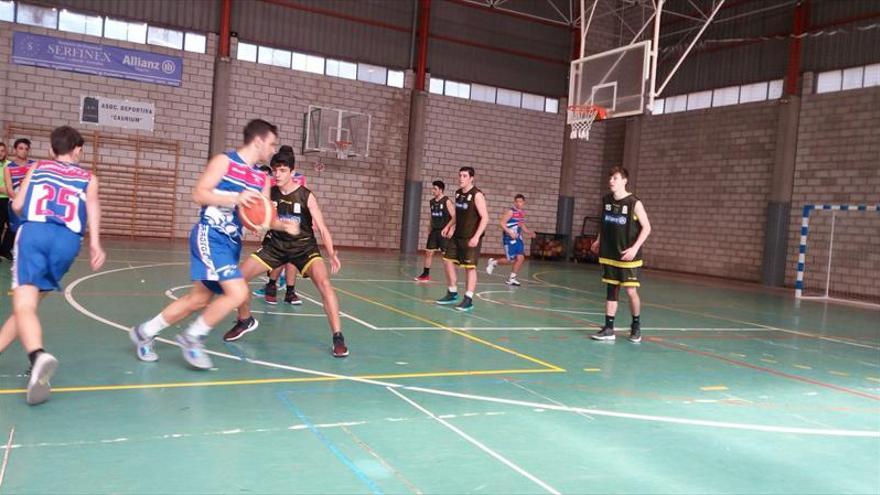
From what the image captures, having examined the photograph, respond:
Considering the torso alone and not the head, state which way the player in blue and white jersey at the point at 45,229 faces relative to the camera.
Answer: away from the camera

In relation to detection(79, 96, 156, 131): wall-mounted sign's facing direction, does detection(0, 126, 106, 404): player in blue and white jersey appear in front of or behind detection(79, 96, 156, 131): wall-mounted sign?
in front

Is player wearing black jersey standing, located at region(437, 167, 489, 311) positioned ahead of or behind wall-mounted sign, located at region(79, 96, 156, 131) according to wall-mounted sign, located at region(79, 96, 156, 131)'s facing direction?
ahead

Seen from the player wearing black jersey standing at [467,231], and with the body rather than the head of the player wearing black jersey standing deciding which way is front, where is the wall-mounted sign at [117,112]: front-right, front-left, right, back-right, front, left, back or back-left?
right

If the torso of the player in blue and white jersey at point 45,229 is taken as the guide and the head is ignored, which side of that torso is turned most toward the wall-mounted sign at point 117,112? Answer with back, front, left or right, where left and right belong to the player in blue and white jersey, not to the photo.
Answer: front

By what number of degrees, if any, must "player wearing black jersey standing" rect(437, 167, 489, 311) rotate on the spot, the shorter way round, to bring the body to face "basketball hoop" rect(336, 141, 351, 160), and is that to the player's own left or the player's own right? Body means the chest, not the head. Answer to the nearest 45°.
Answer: approximately 135° to the player's own right

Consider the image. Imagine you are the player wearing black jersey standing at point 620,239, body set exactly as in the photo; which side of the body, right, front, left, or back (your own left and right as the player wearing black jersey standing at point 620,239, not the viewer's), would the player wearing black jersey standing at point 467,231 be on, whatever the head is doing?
right

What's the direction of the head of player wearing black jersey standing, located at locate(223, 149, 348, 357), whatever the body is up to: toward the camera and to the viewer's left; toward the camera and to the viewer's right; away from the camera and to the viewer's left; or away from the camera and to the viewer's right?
toward the camera and to the viewer's left

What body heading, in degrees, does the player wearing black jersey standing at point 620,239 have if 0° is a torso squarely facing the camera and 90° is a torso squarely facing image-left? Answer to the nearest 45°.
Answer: approximately 45°

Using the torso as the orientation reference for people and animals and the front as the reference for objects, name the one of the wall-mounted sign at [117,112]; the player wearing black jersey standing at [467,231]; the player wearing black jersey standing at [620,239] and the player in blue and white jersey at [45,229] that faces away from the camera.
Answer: the player in blue and white jersey

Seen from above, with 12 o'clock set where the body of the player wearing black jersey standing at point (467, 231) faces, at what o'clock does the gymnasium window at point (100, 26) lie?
The gymnasium window is roughly at 3 o'clock from the player wearing black jersey standing.

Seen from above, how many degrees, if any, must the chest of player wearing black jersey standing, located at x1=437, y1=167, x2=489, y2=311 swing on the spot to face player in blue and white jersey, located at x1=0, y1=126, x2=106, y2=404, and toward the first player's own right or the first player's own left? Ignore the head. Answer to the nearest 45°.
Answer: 0° — they already face them
